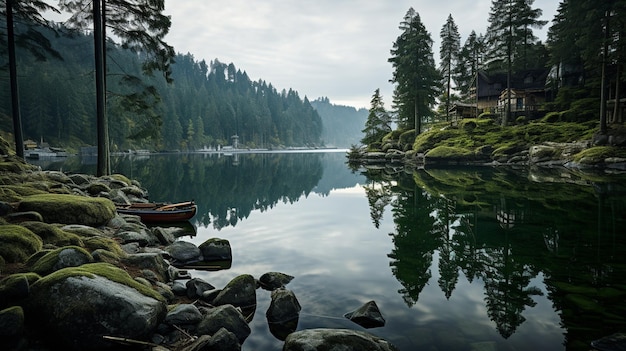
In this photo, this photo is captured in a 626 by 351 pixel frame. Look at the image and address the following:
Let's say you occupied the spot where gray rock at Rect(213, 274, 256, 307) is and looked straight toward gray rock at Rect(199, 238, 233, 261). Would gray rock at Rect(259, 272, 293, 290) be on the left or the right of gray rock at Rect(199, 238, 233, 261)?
right

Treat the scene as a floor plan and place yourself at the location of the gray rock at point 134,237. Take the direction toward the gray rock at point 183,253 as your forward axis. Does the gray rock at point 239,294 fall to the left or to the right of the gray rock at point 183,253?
right
